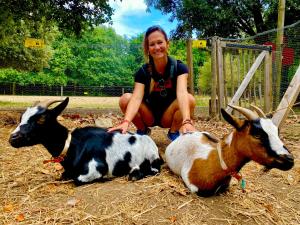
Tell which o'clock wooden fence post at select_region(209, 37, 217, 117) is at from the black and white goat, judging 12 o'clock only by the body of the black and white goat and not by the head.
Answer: The wooden fence post is roughly at 4 o'clock from the black and white goat.

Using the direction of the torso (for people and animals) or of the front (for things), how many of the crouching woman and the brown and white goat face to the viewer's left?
0

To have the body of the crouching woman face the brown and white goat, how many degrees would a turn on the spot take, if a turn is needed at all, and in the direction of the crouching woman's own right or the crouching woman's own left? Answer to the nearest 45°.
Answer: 0° — they already face it

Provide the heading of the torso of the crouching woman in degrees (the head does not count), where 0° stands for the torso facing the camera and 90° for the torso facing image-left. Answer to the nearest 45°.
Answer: approximately 0°

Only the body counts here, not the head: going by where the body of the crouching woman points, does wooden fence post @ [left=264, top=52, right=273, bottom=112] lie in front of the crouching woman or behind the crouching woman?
behind

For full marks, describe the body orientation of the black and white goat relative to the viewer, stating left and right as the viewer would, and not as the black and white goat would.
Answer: facing to the left of the viewer

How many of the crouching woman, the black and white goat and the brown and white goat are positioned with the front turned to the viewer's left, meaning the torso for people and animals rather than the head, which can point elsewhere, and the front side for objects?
1

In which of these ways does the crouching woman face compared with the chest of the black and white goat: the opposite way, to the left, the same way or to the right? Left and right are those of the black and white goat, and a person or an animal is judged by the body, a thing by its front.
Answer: to the left

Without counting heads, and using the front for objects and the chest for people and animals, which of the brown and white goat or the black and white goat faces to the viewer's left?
the black and white goat

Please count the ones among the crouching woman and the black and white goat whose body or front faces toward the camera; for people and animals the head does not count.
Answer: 1

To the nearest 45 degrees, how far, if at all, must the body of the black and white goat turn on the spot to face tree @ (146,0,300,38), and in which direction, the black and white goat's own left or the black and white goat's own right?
approximately 135° to the black and white goat's own right
